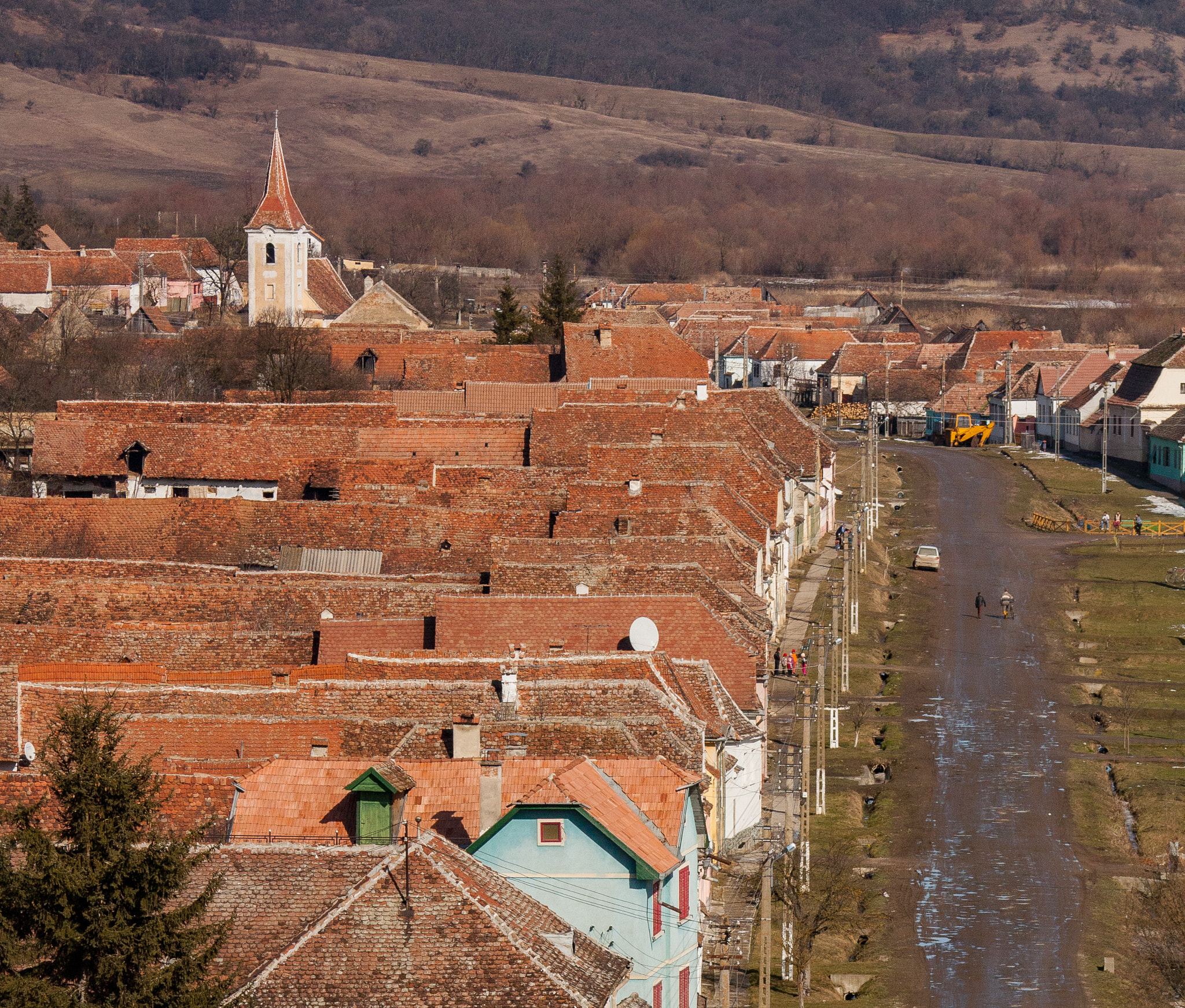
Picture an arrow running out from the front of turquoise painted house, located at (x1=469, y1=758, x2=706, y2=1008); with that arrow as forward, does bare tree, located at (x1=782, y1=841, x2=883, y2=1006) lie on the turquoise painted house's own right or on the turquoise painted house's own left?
on the turquoise painted house's own left

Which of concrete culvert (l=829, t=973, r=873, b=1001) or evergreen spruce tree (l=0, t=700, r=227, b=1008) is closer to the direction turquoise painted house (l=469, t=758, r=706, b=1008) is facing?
the concrete culvert

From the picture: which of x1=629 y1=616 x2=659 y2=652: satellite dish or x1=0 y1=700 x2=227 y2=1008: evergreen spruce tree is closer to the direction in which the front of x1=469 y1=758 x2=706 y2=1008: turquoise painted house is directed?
the satellite dish

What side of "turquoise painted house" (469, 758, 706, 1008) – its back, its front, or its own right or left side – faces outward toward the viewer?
right

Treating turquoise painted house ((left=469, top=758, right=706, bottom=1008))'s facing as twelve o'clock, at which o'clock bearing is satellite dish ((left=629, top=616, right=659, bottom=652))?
The satellite dish is roughly at 9 o'clock from the turquoise painted house.

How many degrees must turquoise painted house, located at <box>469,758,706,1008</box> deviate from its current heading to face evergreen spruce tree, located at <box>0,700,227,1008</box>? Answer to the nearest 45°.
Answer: approximately 135° to its right

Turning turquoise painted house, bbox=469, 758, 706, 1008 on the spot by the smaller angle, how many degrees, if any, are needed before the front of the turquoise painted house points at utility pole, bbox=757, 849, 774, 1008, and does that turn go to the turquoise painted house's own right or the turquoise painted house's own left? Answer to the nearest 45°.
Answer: approximately 45° to the turquoise painted house's own left
